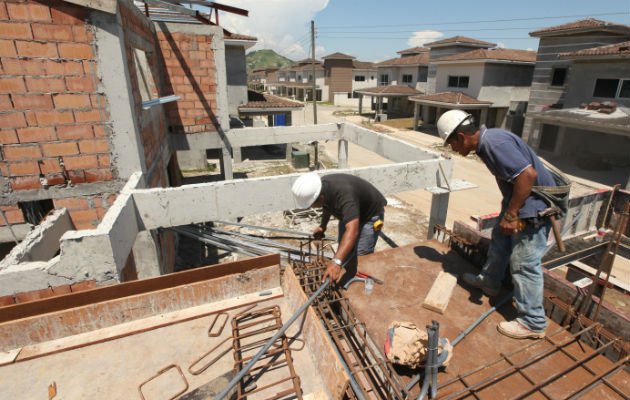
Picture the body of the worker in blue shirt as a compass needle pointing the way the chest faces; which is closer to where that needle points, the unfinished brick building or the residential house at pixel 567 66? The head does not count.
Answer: the unfinished brick building

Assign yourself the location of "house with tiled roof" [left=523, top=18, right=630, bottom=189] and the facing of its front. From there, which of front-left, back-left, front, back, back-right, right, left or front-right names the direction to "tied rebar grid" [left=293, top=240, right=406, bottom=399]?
front-left

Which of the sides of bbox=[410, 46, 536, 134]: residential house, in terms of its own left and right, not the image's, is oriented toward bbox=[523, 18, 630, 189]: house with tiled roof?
left

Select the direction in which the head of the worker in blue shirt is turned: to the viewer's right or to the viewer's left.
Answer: to the viewer's left

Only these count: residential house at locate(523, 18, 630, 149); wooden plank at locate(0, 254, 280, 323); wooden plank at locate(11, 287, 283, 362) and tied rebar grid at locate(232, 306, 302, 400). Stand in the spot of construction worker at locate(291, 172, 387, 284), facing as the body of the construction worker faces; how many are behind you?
1

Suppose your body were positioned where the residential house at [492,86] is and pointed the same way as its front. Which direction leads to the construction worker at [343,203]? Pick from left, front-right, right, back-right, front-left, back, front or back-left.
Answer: front-left

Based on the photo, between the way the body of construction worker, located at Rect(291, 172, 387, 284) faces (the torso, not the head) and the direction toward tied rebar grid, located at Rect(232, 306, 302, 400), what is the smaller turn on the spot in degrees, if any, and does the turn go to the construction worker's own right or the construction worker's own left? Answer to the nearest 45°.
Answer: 0° — they already face it

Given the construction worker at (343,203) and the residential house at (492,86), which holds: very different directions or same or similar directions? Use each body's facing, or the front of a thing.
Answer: same or similar directions

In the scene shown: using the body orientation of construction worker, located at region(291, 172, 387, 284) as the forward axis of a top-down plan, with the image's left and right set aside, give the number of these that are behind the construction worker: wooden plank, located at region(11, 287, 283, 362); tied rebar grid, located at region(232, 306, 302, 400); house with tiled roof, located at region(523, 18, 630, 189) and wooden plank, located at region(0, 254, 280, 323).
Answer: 1

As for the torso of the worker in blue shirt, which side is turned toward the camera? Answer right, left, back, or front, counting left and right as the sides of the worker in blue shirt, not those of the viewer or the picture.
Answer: left

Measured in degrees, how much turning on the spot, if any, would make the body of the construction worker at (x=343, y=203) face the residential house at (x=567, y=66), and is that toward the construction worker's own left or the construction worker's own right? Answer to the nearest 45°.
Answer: approximately 180°

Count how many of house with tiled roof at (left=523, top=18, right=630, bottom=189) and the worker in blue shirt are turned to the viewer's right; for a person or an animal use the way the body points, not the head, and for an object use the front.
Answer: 0

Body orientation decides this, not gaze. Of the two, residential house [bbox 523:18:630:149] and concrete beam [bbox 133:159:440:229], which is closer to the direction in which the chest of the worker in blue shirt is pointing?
the concrete beam

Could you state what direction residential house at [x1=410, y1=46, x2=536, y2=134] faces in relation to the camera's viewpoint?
facing the viewer and to the left of the viewer

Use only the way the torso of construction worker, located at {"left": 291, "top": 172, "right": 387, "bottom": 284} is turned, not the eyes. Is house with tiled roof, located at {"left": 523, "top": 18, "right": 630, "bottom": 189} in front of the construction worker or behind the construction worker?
behind

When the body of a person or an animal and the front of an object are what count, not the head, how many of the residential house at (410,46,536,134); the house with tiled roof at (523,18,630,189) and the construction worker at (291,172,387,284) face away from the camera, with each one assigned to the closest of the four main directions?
0

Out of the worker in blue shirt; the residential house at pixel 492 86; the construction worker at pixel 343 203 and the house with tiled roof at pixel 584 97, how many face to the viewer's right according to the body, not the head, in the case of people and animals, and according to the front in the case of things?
0

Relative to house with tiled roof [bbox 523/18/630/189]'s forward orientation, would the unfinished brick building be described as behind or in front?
in front

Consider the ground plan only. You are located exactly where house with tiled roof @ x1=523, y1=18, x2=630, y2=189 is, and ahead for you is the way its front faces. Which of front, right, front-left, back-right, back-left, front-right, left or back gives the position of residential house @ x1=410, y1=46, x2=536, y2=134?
right

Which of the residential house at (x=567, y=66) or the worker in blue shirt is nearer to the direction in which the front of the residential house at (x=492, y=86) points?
the worker in blue shirt
